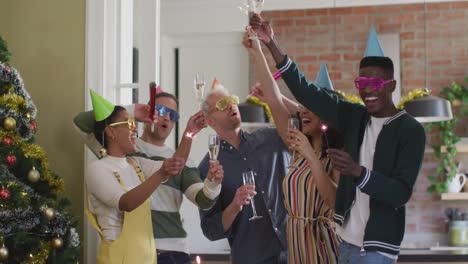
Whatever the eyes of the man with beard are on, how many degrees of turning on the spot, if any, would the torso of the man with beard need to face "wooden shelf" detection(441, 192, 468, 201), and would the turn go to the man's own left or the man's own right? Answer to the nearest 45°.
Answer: approximately 90° to the man's own left

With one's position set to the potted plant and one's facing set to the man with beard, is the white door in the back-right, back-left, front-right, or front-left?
front-right

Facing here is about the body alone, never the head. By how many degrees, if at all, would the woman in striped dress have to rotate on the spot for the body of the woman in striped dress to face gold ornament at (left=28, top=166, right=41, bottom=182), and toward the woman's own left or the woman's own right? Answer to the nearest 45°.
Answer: approximately 45° to the woman's own right

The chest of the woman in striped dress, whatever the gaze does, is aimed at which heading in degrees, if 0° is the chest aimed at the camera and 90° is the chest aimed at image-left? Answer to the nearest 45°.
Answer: approximately 45°

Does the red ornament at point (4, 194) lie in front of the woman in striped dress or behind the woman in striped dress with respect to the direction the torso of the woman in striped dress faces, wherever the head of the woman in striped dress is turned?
in front

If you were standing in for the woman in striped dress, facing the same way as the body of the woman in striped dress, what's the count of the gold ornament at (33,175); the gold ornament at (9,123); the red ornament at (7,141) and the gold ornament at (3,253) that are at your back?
0

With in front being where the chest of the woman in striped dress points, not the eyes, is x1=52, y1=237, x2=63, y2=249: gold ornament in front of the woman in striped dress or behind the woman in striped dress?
in front

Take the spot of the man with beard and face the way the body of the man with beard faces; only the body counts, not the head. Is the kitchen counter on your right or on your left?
on your left

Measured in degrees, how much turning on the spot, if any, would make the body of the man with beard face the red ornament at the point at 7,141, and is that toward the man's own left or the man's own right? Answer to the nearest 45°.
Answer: approximately 135° to the man's own right

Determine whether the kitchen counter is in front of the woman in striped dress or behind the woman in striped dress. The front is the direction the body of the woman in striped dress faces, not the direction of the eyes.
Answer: behind

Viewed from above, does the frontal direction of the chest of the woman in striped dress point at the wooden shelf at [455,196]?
no

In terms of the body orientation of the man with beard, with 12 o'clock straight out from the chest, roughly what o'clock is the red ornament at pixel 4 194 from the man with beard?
The red ornament is roughly at 4 o'clock from the man with beard.

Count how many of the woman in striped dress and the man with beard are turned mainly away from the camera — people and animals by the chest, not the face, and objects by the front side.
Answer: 0

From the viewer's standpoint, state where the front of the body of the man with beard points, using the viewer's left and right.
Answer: facing the viewer and to the right of the viewer
